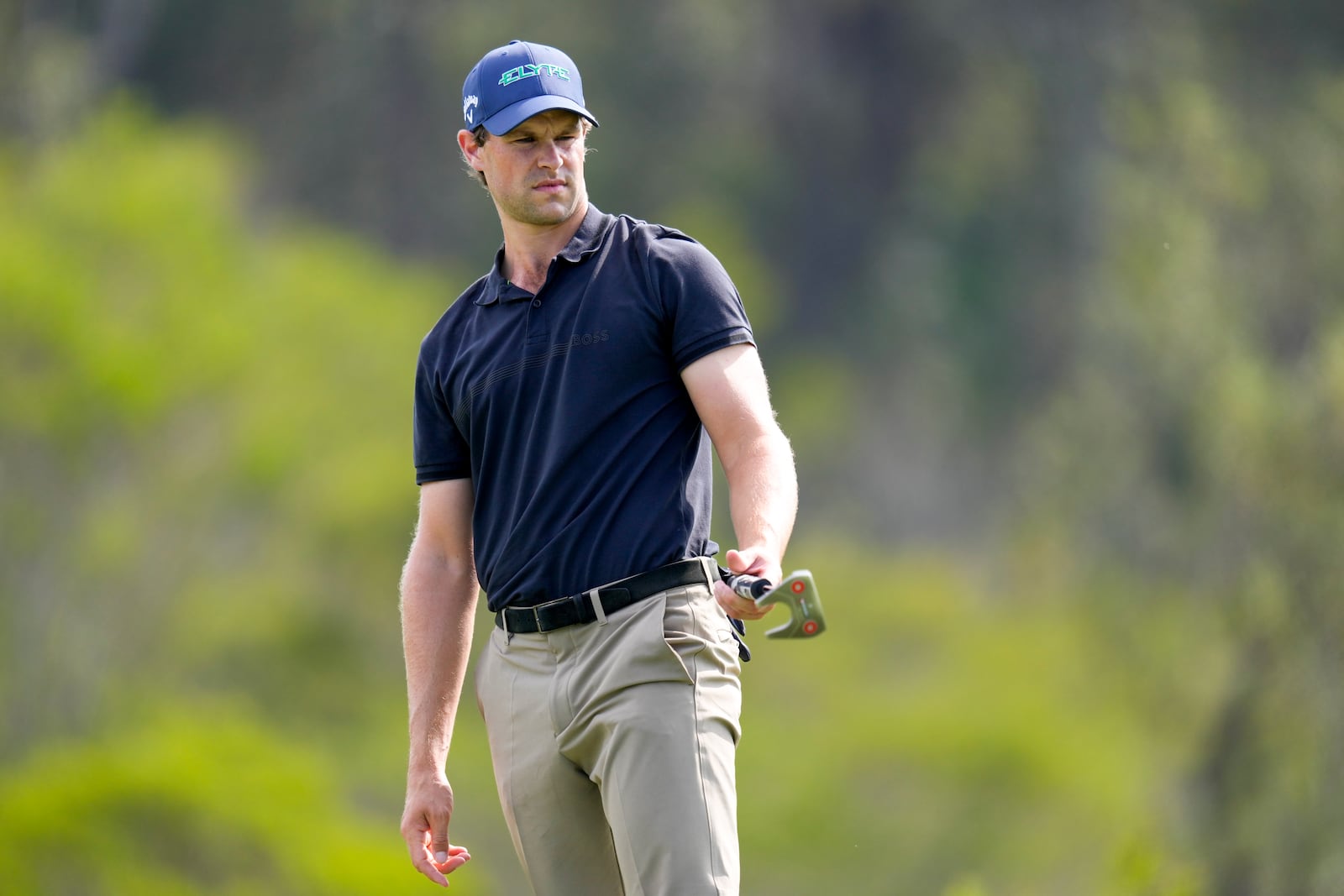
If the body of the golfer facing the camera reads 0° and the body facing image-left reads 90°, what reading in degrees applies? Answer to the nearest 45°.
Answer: approximately 45°
